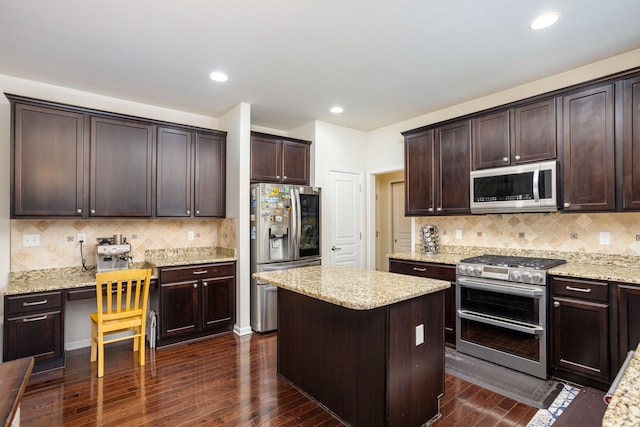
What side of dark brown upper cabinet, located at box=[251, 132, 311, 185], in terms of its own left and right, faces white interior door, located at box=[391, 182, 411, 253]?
left

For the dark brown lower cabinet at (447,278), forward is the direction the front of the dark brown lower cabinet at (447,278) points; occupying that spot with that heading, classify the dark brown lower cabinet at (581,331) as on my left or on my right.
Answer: on my left

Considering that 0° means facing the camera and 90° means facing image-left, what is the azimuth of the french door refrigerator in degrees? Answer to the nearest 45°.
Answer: approximately 315°

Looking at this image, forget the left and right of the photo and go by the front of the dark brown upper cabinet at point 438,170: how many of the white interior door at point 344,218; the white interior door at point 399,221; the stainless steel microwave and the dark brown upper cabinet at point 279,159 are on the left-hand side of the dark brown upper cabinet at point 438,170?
1

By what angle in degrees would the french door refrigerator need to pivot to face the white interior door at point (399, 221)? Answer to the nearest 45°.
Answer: approximately 90° to its left

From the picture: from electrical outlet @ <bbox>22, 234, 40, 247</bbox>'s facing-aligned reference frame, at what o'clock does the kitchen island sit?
The kitchen island is roughly at 11 o'clock from the electrical outlet.

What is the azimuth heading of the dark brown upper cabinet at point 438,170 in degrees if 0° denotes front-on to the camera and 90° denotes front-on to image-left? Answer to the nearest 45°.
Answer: approximately 45°

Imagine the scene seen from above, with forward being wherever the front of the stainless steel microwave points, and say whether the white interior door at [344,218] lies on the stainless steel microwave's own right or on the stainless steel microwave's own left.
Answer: on the stainless steel microwave's own right

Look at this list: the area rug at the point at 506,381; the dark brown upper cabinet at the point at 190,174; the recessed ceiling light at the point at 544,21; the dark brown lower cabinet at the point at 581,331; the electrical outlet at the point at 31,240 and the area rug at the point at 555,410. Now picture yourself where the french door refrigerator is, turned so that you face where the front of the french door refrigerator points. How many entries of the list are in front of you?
4

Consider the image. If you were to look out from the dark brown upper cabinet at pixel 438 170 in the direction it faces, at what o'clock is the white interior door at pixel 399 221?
The white interior door is roughly at 4 o'clock from the dark brown upper cabinet.

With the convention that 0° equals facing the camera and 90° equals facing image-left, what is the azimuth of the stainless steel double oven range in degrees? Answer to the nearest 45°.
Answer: approximately 45°

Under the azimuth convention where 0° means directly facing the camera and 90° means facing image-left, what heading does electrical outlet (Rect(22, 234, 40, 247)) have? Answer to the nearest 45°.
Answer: approximately 0°

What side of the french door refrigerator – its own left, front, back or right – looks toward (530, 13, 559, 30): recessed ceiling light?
front
